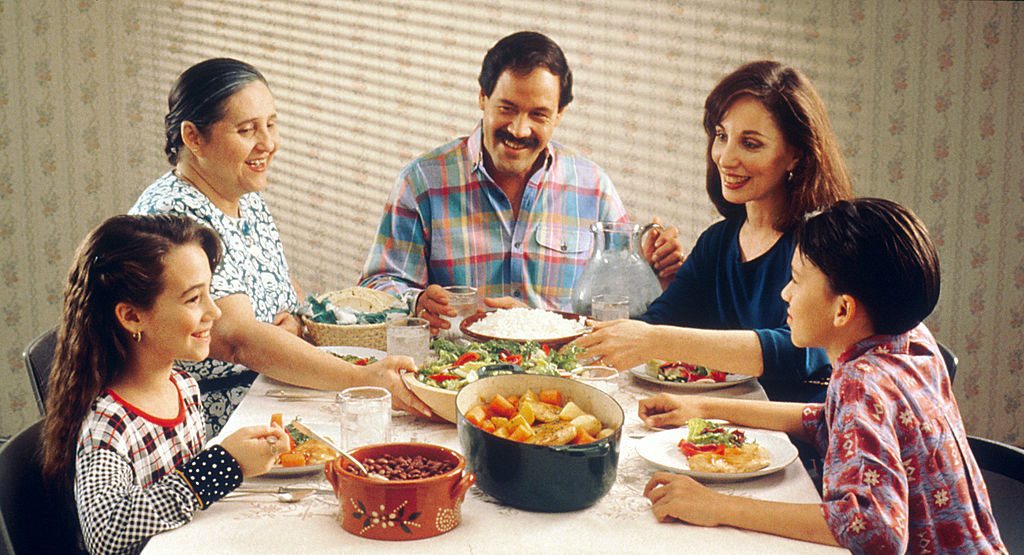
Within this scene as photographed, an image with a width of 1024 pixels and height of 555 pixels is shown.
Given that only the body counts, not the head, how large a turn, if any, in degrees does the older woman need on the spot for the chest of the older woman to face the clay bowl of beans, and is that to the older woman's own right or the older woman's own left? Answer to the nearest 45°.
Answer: approximately 45° to the older woman's own right

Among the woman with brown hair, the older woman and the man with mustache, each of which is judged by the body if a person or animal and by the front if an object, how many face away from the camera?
0

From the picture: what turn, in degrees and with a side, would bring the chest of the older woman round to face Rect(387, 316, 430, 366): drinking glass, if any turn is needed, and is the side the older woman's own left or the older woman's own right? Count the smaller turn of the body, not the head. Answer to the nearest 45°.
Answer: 0° — they already face it

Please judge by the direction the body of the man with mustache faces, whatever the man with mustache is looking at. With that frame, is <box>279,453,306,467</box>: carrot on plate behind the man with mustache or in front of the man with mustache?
in front

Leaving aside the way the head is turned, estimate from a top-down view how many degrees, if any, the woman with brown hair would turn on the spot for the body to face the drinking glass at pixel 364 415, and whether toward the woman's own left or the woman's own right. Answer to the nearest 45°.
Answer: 0° — they already face it

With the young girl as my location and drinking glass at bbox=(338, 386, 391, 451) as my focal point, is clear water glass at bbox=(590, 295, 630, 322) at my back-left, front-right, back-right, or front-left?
front-left

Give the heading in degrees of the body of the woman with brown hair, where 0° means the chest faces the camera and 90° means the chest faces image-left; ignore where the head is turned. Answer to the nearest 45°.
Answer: approximately 45°

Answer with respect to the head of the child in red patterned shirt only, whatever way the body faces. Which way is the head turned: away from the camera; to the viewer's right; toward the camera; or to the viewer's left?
to the viewer's left

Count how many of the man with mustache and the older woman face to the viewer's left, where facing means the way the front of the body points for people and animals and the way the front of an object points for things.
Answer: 0

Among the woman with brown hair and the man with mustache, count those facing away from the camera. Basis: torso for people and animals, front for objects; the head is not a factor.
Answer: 0

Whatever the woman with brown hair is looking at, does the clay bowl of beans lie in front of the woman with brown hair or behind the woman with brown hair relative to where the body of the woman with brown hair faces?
in front

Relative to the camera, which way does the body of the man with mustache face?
toward the camera

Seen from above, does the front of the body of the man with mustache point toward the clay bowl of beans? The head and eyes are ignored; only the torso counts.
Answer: yes

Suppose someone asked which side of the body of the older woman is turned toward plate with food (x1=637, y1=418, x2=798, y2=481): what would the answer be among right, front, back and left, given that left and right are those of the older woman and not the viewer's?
front

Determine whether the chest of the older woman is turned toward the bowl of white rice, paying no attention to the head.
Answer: yes

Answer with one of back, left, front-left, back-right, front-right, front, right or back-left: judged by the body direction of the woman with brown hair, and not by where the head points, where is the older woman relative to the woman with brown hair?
front-right

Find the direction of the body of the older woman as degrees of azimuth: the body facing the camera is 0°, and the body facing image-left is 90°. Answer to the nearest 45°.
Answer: approximately 315°
